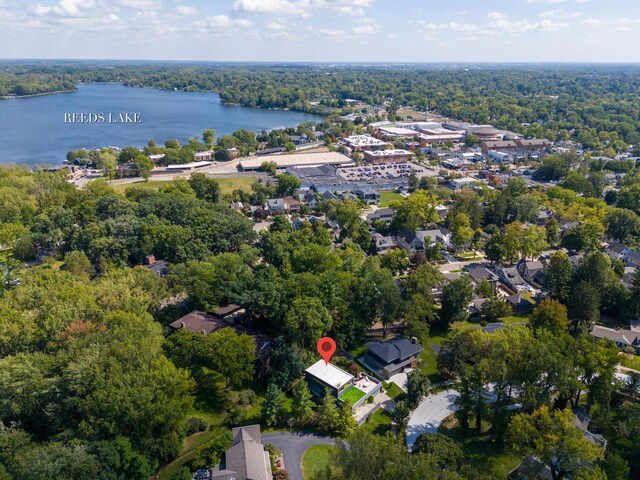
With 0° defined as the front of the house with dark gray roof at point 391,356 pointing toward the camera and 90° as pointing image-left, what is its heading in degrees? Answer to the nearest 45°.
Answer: approximately 315°

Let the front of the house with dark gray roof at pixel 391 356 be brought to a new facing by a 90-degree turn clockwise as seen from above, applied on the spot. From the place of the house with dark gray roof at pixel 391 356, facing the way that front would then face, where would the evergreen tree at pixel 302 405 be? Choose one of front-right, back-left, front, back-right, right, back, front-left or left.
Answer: front

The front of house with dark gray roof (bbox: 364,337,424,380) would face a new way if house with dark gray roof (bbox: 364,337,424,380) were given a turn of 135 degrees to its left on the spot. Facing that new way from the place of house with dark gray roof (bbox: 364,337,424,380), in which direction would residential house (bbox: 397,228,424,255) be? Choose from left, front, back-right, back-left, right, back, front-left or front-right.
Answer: front

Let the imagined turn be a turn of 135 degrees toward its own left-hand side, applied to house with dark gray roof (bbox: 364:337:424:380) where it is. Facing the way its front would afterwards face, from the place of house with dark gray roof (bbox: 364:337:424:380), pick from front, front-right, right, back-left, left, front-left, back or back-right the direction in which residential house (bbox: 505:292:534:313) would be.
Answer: front-right

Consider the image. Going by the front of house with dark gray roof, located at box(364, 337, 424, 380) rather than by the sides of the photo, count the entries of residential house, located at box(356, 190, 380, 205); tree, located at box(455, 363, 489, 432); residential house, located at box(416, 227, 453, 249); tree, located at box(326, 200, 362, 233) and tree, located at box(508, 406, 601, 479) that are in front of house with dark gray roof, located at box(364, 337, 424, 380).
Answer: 2

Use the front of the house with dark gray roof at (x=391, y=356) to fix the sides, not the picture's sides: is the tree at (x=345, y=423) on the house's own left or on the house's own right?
on the house's own right

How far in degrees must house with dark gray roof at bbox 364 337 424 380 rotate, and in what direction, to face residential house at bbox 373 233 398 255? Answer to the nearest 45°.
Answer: approximately 135° to its left

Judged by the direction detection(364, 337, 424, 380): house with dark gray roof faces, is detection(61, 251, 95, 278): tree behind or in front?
behind

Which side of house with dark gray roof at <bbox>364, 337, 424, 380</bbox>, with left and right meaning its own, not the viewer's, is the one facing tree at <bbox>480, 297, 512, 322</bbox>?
left

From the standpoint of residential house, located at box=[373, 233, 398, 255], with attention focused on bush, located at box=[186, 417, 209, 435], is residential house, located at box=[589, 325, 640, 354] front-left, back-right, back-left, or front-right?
front-left

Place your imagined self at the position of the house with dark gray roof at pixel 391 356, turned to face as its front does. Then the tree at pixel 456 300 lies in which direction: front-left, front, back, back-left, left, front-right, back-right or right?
left

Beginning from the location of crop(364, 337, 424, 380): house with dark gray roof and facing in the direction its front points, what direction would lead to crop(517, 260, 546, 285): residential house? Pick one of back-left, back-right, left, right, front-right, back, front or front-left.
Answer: left

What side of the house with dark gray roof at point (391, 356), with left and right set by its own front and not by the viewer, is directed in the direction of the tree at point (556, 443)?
front

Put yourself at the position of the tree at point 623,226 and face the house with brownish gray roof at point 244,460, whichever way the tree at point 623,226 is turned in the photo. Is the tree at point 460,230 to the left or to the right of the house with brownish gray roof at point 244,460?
right
